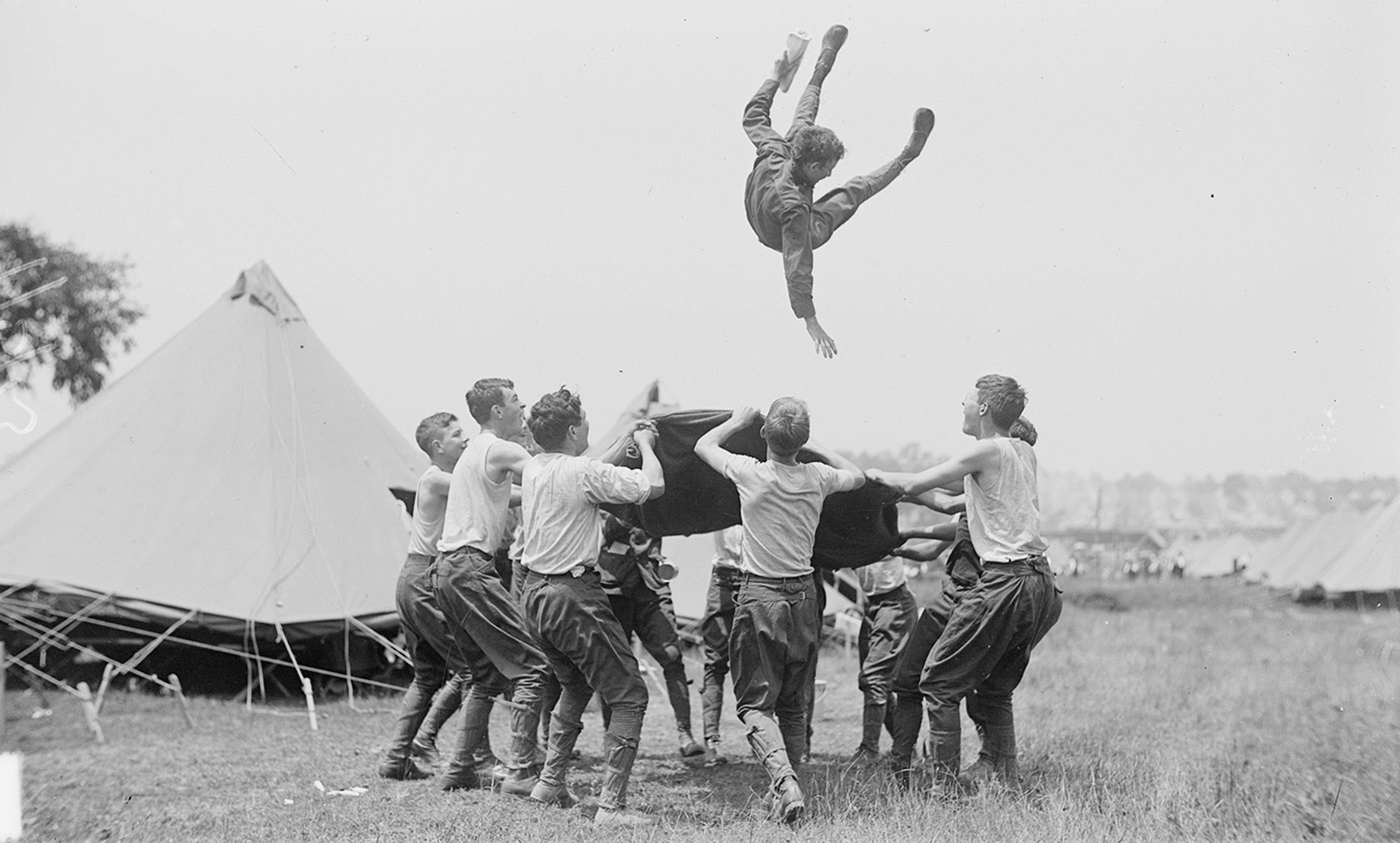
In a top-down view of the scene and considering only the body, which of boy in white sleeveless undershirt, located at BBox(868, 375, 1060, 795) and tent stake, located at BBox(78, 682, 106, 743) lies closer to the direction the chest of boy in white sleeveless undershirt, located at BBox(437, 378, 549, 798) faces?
the boy in white sleeveless undershirt

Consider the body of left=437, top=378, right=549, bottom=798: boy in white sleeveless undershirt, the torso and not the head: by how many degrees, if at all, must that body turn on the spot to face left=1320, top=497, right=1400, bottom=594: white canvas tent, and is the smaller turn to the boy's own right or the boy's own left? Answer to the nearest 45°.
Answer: approximately 45° to the boy's own left

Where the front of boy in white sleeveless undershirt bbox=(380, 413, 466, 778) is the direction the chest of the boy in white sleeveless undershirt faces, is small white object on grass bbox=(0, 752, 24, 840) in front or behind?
behind

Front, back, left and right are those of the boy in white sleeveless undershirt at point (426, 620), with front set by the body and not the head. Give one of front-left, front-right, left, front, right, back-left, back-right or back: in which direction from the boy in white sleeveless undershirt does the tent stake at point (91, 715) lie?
back-left

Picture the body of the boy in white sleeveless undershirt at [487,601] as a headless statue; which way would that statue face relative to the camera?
to the viewer's right

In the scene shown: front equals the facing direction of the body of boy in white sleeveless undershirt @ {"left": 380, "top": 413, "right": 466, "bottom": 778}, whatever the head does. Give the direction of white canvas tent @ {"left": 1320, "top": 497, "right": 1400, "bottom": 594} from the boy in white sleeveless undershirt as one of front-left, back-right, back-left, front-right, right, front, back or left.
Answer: front-left

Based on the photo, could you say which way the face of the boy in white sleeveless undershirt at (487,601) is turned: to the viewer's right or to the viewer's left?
to the viewer's right

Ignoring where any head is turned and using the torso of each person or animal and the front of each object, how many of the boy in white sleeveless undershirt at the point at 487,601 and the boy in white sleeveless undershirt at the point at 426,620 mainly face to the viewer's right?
2

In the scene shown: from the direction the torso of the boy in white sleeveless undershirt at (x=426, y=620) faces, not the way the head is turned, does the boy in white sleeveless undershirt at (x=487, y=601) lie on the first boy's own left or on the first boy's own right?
on the first boy's own right

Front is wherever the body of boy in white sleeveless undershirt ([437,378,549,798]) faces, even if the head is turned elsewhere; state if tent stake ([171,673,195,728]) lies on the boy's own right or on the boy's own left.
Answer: on the boy's own left

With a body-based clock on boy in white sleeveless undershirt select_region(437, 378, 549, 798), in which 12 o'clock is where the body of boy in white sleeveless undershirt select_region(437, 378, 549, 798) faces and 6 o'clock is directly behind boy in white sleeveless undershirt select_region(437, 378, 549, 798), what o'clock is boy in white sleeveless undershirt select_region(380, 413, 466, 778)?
boy in white sleeveless undershirt select_region(380, 413, 466, 778) is roughly at 8 o'clock from boy in white sleeveless undershirt select_region(437, 378, 549, 798).

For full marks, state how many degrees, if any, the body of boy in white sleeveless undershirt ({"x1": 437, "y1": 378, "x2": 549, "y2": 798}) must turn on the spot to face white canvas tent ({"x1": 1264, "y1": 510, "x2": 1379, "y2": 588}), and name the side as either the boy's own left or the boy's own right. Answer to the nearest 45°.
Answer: approximately 45° to the boy's own left

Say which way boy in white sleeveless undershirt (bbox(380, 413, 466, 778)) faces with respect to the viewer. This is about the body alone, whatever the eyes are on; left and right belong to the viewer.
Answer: facing to the right of the viewer
